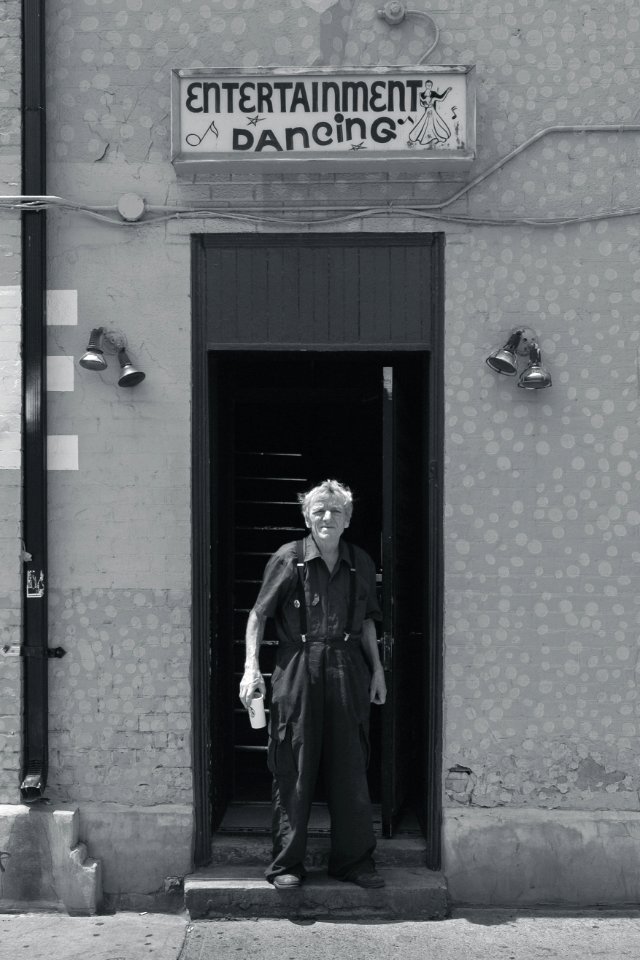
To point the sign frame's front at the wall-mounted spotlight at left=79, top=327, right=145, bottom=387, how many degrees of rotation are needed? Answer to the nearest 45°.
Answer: approximately 90° to its right

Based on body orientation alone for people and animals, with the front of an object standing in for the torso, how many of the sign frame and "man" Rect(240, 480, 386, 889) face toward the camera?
2

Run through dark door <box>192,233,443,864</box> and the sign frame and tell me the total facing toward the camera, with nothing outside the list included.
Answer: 2

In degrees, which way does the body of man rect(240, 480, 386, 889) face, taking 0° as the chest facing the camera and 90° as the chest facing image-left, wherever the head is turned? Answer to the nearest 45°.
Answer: approximately 0°

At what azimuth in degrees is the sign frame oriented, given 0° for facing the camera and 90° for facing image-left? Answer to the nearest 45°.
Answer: approximately 0°

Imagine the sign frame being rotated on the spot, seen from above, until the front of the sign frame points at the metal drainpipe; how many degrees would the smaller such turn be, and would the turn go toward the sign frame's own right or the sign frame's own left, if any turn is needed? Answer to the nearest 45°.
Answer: approximately 90° to the sign frame's own right
